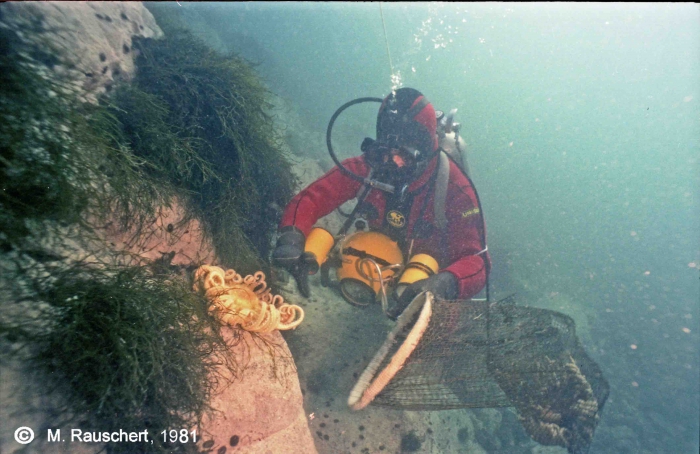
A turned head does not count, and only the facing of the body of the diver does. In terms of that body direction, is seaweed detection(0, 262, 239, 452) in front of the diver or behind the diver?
in front

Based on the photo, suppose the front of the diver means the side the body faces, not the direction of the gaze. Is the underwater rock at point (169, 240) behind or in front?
in front

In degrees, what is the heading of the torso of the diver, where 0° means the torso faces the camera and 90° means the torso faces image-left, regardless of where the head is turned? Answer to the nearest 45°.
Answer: approximately 45°

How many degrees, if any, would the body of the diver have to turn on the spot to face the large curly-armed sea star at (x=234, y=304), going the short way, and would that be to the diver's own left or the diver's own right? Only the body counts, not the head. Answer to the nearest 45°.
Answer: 0° — they already face it

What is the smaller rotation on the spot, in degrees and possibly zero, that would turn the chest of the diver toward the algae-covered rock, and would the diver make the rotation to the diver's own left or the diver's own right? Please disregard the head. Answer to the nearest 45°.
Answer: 0° — they already face it
